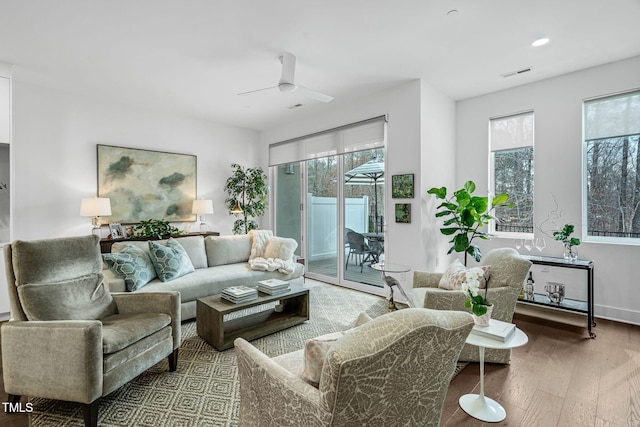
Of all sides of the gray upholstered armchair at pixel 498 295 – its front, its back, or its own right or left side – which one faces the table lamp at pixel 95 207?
front

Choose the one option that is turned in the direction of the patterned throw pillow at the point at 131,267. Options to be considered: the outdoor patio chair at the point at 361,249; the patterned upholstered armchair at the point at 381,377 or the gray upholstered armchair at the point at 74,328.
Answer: the patterned upholstered armchair

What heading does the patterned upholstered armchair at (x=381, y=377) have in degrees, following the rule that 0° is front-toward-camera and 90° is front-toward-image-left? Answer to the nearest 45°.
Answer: approximately 135°

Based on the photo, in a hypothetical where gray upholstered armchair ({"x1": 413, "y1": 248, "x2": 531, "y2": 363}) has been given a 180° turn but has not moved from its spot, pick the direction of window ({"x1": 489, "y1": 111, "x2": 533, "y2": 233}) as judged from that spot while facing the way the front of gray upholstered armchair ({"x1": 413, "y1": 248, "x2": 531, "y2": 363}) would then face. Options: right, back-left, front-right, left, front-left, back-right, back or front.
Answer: left

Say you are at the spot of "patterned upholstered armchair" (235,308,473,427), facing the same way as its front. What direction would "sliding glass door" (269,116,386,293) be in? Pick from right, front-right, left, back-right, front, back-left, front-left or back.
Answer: front-right

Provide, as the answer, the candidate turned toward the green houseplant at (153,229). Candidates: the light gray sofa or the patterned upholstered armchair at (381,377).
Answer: the patterned upholstered armchair

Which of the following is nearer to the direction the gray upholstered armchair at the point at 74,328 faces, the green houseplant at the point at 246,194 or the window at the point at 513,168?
the window

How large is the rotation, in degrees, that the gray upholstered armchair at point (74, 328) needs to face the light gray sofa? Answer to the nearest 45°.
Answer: approximately 90° to its left

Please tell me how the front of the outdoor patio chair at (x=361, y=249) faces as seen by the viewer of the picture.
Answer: facing away from the viewer and to the right of the viewer

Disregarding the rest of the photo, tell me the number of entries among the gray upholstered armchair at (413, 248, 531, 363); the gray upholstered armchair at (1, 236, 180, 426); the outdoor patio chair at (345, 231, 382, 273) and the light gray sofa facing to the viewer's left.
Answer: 1

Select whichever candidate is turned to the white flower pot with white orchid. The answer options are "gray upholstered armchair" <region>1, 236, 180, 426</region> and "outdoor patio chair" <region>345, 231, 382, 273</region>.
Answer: the gray upholstered armchair

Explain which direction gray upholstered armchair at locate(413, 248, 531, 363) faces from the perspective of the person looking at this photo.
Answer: facing to the left of the viewer

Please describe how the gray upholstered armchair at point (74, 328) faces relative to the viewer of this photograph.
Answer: facing the viewer and to the right of the viewer

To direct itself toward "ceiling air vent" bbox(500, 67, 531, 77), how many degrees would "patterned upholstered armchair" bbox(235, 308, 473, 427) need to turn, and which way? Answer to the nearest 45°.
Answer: approximately 90° to its right

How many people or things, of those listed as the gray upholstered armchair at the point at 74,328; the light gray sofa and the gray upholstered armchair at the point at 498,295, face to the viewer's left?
1

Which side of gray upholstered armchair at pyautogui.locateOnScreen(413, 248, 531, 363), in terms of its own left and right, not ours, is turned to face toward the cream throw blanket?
front

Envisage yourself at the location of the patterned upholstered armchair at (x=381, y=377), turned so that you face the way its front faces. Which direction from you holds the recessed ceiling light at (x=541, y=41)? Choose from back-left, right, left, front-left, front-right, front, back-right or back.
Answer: right
